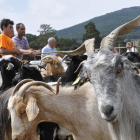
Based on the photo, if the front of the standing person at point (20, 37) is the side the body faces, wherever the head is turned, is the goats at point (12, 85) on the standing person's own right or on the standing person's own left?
on the standing person's own right

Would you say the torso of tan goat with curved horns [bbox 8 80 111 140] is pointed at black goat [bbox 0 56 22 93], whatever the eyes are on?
no
